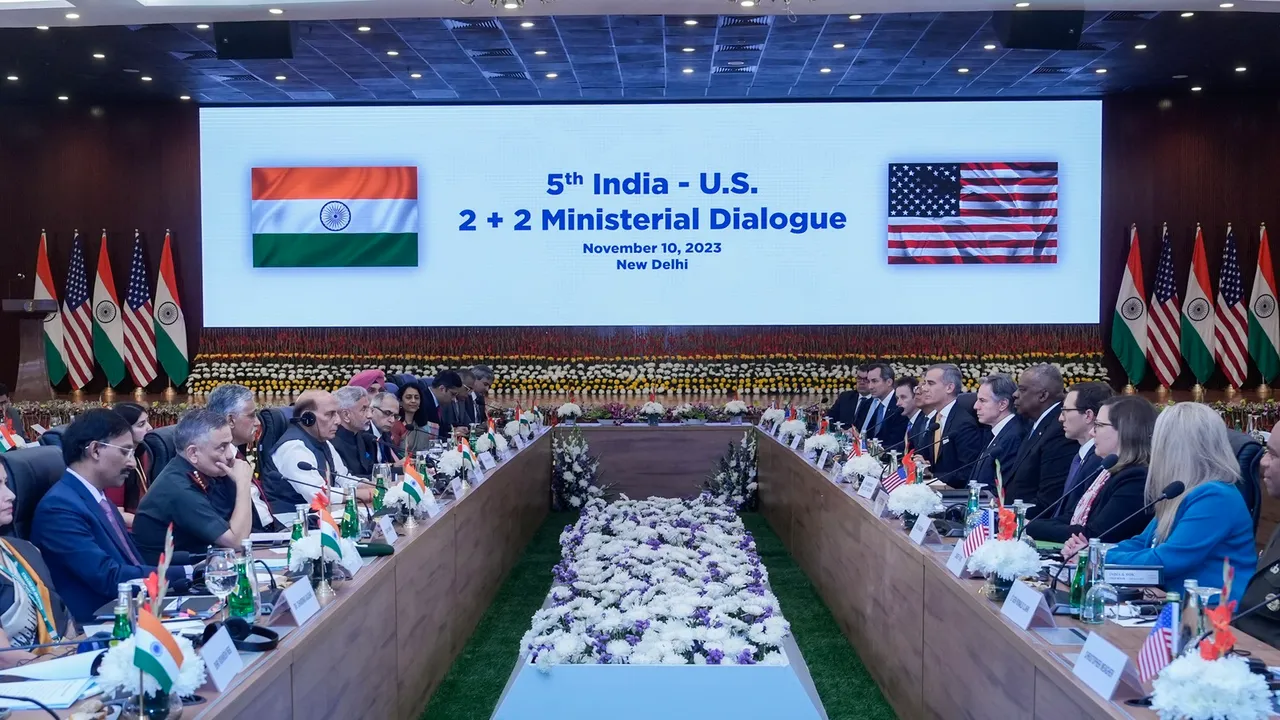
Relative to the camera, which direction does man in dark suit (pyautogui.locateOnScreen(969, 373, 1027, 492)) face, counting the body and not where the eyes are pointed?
to the viewer's left

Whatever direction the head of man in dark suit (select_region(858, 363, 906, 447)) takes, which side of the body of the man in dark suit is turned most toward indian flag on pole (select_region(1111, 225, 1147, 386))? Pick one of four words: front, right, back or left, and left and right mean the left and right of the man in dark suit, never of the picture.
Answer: back

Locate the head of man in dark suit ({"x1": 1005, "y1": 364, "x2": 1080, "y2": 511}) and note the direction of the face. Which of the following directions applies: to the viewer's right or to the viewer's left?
to the viewer's left

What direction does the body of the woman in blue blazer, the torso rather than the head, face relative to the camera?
to the viewer's left

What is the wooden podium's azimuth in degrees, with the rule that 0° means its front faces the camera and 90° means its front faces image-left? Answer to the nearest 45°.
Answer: approximately 0°

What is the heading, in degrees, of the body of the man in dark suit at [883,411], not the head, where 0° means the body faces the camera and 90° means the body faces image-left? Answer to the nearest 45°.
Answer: approximately 45°

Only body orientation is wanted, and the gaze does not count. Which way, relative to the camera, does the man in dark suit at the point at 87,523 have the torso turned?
to the viewer's right

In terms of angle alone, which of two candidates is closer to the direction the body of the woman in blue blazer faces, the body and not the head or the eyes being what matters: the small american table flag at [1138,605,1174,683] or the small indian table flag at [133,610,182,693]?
the small indian table flag

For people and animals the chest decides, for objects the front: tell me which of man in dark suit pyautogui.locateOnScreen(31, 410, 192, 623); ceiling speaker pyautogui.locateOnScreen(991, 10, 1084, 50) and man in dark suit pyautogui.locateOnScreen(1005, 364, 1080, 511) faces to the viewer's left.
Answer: man in dark suit pyautogui.locateOnScreen(1005, 364, 1080, 511)
